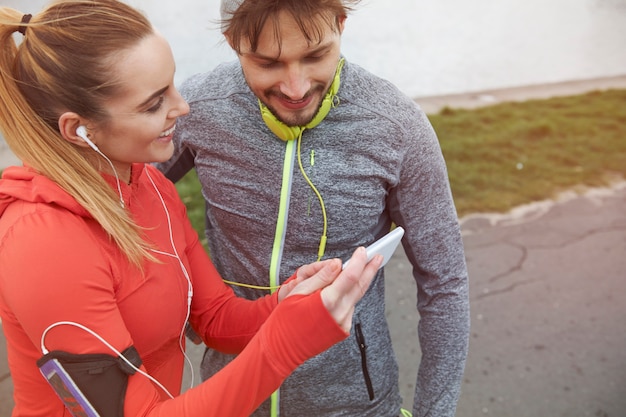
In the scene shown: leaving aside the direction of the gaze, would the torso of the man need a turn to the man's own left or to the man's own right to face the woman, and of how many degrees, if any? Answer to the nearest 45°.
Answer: approximately 45° to the man's own right

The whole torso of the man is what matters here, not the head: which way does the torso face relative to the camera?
toward the camera
